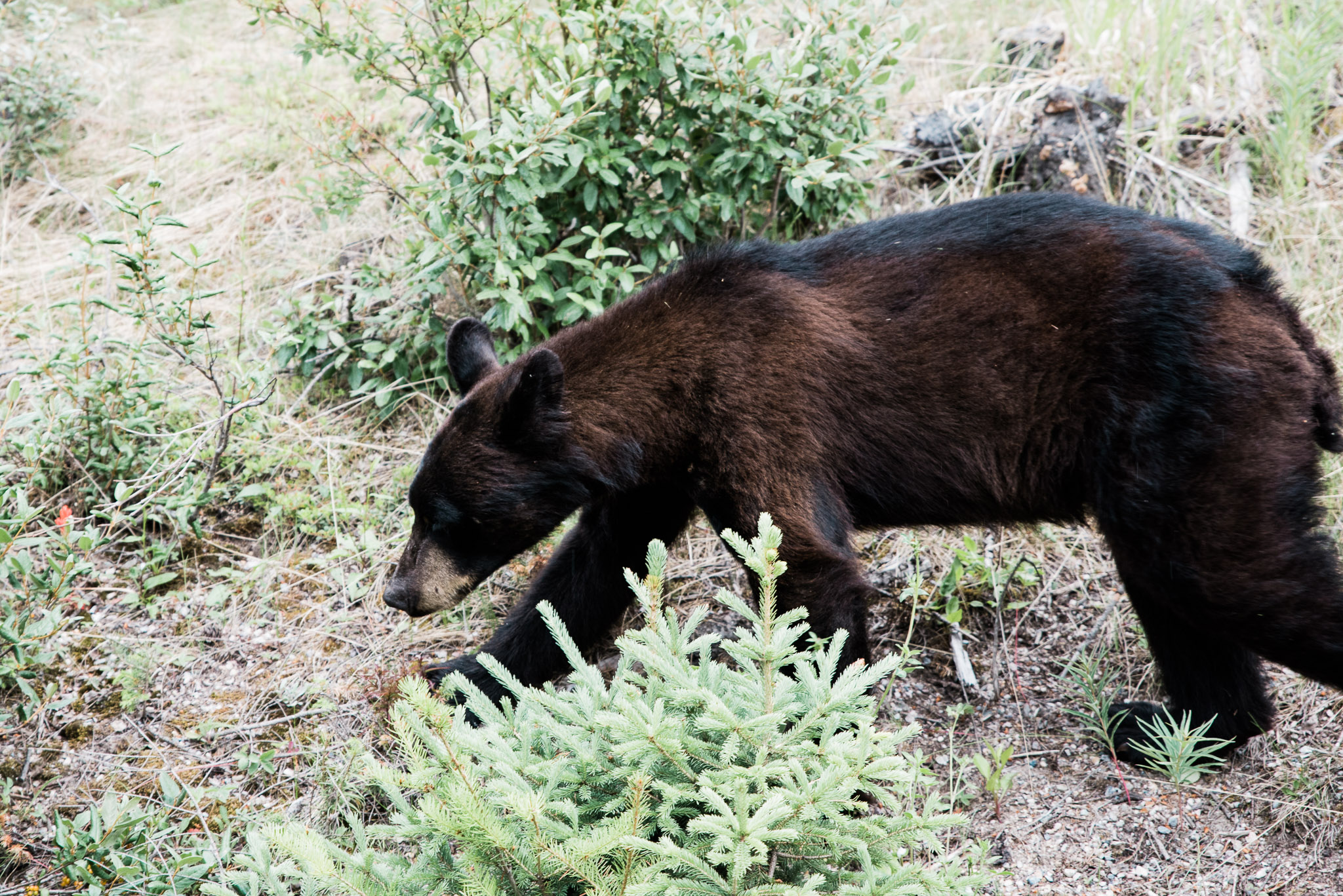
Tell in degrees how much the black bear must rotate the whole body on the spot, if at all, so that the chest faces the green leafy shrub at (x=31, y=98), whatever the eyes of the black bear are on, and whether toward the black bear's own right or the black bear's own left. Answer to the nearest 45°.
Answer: approximately 45° to the black bear's own right

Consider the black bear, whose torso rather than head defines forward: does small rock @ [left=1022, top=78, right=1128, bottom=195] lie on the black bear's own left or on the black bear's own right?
on the black bear's own right

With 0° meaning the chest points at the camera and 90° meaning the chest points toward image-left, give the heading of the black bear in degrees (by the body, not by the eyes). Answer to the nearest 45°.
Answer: approximately 90°

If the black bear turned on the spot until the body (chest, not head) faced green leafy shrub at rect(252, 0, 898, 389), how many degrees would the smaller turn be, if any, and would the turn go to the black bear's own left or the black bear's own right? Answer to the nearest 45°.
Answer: approximately 45° to the black bear's own right

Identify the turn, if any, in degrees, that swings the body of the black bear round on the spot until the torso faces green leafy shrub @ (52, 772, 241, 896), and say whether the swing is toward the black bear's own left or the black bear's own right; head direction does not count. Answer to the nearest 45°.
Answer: approximately 45° to the black bear's own left

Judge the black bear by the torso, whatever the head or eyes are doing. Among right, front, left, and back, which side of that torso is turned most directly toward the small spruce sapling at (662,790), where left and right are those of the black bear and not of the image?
left
